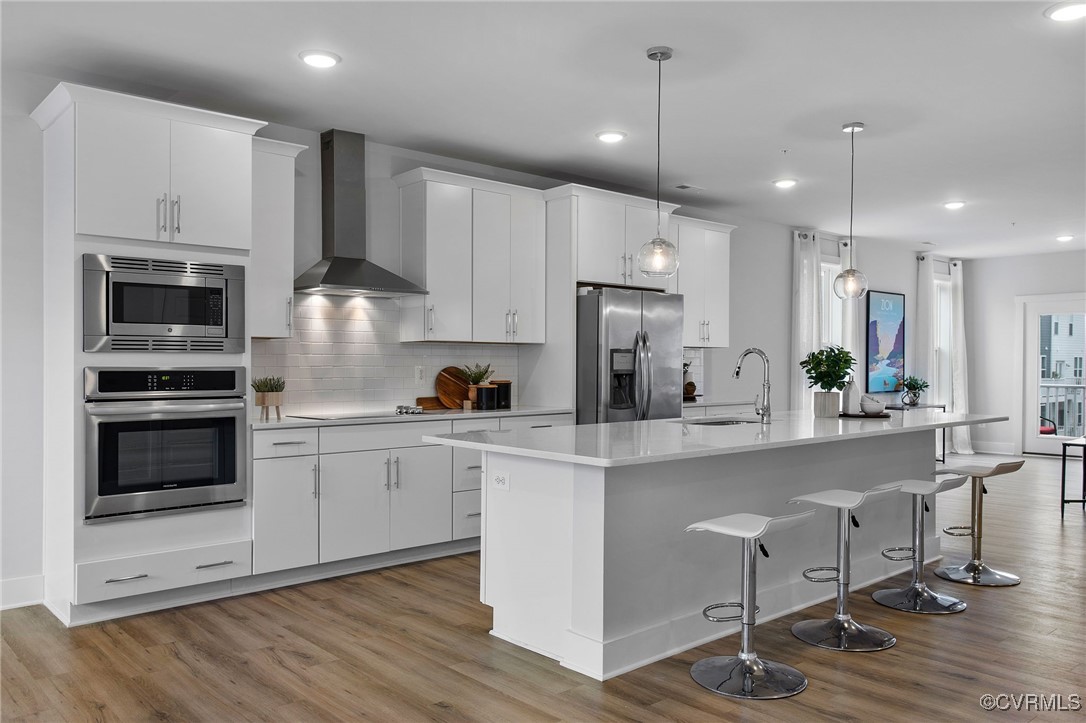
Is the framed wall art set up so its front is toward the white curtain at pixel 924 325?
no

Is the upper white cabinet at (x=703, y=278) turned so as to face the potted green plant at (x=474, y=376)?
no

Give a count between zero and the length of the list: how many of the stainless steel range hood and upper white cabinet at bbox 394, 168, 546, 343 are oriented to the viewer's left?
0

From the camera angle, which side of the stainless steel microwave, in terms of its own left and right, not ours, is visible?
front

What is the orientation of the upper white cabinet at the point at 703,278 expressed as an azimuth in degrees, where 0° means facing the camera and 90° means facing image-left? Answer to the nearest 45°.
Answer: approximately 315°

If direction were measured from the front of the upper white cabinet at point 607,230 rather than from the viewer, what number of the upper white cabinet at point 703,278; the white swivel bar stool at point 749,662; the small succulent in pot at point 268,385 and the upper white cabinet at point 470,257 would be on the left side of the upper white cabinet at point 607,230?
1

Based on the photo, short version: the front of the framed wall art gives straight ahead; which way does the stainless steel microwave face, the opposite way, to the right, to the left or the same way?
the same way

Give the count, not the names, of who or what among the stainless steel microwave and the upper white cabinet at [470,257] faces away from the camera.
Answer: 0

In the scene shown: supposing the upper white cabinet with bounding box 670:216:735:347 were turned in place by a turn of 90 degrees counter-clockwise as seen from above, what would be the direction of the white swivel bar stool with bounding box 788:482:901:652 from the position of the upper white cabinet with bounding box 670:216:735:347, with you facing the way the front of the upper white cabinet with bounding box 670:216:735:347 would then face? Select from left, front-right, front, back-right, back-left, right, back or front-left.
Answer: back-right

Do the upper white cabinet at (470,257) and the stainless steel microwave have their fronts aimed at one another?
no

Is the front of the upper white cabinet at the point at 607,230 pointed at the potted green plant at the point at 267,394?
no

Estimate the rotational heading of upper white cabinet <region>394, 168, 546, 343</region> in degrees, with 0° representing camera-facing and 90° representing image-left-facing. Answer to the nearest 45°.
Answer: approximately 315°

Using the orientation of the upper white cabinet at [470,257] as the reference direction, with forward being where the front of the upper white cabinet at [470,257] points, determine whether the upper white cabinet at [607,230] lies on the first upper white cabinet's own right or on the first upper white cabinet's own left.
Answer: on the first upper white cabinet's own left

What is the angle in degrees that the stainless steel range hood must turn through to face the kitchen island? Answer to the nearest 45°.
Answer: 0° — it already faces it

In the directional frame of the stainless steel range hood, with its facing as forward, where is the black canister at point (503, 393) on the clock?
The black canister is roughly at 10 o'clock from the stainless steel range hood.

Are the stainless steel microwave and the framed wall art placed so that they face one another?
no

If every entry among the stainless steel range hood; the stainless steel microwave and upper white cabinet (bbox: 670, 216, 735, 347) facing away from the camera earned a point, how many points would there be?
0

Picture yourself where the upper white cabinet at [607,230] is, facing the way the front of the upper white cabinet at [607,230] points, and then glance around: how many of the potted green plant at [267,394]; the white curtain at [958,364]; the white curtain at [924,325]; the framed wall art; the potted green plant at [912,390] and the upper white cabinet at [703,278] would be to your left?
5
